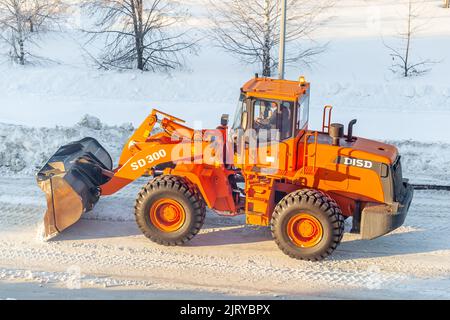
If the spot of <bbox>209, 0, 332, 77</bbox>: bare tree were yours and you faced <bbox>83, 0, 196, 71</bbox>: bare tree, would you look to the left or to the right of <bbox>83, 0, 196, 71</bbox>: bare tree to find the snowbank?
left

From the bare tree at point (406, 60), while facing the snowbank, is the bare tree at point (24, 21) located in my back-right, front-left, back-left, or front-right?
front-right

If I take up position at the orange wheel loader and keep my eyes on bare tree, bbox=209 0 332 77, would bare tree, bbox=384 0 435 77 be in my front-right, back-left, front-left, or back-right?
front-right

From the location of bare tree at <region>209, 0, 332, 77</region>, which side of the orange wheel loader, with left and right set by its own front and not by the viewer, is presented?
right

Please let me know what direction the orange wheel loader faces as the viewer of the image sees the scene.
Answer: facing to the left of the viewer

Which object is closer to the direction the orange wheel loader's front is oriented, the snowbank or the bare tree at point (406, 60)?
the snowbank

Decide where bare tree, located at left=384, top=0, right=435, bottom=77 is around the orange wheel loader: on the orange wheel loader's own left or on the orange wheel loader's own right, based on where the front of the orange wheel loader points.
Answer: on the orange wheel loader's own right
